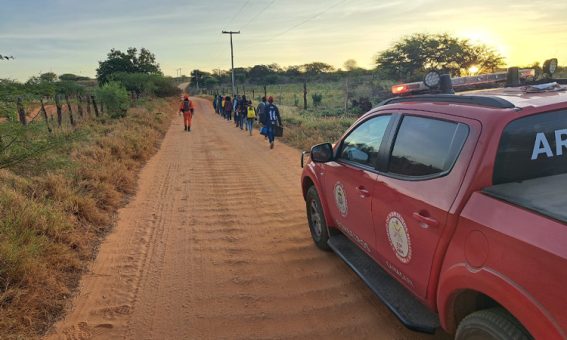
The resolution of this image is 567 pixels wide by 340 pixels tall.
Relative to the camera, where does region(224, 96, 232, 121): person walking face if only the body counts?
away from the camera

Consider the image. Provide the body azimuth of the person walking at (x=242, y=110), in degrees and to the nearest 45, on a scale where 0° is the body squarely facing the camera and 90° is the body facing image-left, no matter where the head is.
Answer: approximately 180°

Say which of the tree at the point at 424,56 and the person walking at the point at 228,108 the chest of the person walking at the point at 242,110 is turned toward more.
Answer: the person walking

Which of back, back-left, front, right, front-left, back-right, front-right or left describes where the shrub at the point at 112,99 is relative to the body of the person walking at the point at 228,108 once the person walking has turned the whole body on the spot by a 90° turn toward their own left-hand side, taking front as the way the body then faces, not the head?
front-left

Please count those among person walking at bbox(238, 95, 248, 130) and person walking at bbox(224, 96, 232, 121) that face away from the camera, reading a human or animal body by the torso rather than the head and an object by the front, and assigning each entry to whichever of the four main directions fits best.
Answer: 2

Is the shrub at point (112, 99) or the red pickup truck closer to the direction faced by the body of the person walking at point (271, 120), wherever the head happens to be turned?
the shrub

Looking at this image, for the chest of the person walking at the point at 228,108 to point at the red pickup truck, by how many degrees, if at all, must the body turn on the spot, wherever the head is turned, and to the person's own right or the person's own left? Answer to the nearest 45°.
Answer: approximately 180°

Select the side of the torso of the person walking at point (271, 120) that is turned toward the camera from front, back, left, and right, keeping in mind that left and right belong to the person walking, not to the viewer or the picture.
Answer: back

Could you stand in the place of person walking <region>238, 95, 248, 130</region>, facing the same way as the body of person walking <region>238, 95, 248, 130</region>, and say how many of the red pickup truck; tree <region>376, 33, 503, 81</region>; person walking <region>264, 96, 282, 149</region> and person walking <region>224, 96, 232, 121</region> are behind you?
2

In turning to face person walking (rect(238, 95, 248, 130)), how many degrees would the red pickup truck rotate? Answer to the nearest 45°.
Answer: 0° — it already faces them

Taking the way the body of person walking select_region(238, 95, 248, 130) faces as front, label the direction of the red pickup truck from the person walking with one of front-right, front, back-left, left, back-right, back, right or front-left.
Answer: back
